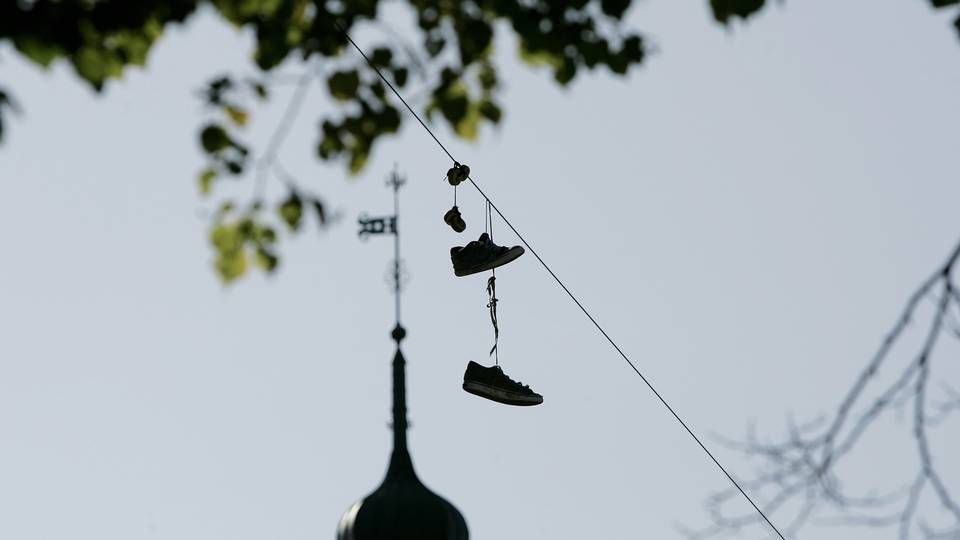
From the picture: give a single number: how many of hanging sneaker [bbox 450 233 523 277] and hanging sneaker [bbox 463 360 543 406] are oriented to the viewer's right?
2

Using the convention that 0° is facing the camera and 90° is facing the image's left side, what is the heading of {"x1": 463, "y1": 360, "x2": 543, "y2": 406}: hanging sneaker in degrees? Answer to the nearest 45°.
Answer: approximately 270°

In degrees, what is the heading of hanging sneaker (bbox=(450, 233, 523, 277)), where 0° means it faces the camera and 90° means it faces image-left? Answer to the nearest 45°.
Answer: approximately 270°
